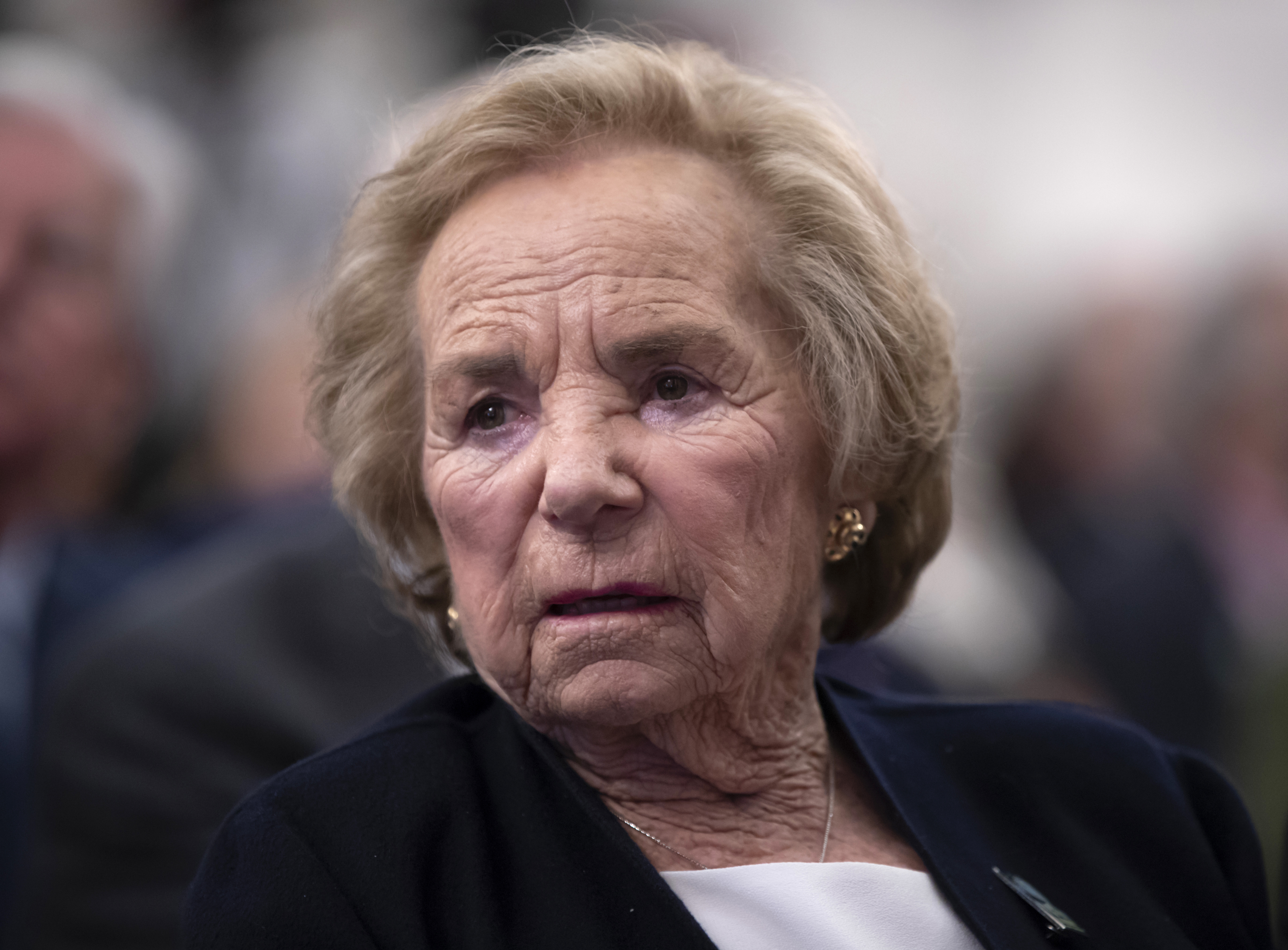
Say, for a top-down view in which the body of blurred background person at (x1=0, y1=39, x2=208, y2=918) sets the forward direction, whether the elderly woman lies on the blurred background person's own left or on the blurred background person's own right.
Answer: on the blurred background person's own left

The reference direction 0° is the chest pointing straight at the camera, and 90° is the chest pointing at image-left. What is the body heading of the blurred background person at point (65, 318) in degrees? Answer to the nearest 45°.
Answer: approximately 45°

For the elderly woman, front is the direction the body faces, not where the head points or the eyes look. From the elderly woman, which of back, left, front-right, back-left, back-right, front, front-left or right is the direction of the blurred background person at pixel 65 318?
back-right
